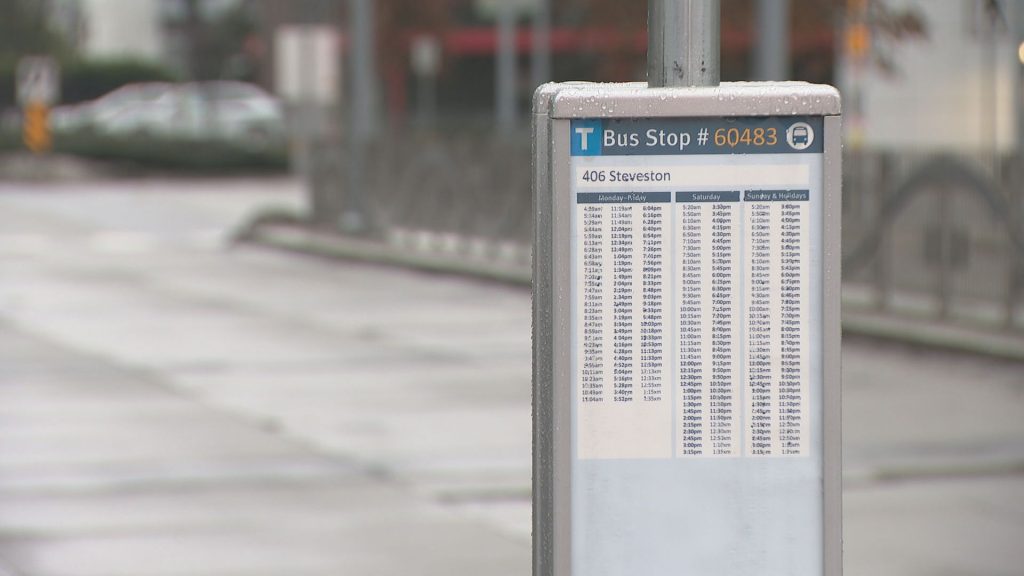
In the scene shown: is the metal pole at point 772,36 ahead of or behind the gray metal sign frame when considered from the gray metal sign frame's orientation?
behind

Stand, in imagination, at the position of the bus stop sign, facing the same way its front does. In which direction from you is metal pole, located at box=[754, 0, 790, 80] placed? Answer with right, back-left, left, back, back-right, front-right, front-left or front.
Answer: back

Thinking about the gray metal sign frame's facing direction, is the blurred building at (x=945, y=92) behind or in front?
behind

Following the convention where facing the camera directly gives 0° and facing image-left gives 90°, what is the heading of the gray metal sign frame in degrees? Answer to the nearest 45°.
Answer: approximately 0°
